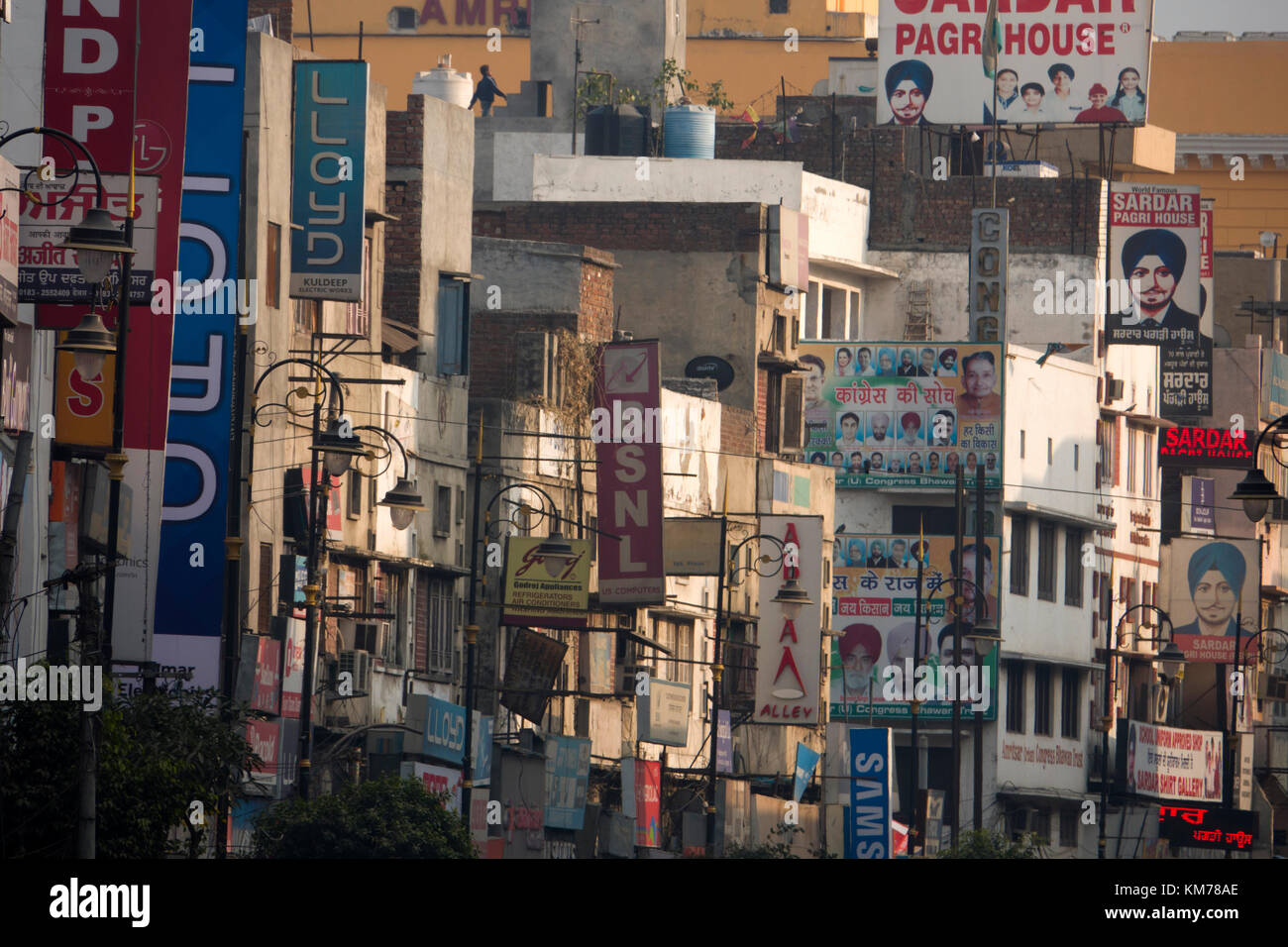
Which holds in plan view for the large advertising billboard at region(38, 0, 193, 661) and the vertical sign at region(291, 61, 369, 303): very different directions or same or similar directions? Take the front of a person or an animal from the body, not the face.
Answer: same or similar directions

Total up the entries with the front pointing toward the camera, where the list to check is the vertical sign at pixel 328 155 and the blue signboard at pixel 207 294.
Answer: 2

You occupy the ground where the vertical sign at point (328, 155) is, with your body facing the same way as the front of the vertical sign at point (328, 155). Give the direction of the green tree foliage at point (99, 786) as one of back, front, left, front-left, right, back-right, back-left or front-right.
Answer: front

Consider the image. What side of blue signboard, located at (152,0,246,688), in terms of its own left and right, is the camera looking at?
front

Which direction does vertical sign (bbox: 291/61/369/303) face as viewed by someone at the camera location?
facing the viewer

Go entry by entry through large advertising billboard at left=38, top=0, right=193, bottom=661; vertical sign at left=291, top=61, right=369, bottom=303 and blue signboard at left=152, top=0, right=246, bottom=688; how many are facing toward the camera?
3

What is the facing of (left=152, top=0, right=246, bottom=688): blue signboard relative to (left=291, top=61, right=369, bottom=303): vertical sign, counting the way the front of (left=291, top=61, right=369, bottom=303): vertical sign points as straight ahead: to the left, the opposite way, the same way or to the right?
the same way

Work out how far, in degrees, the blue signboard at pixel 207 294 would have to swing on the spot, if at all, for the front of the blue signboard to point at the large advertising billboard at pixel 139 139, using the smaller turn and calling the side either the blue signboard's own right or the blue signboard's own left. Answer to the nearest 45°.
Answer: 0° — it already faces it
